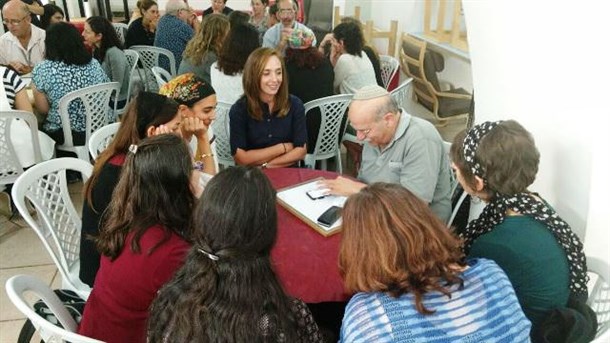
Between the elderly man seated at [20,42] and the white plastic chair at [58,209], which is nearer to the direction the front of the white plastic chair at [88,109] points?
the elderly man seated

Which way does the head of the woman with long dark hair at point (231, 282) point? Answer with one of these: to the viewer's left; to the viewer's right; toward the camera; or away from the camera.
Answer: away from the camera

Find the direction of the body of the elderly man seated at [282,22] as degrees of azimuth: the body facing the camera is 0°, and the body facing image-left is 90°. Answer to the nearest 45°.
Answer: approximately 0°

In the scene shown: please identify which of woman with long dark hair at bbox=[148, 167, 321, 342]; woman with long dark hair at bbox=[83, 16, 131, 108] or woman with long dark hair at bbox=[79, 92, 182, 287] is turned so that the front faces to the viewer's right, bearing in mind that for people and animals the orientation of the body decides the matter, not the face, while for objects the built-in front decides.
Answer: woman with long dark hair at bbox=[79, 92, 182, 287]

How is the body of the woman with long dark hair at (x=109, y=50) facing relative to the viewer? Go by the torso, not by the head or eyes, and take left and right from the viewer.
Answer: facing to the left of the viewer

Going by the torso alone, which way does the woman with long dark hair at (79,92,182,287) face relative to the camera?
to the viewer's right

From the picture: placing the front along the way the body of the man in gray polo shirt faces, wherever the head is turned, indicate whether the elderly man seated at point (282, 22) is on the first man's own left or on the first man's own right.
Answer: on the first man's own right

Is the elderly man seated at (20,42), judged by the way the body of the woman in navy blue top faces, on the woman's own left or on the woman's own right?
on the woman's own right

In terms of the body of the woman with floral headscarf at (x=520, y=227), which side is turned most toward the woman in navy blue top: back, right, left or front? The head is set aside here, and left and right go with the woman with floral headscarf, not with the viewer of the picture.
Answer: front

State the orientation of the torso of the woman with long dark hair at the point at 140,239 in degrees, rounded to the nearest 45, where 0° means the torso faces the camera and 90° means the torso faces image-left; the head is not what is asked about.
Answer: approximately 225°

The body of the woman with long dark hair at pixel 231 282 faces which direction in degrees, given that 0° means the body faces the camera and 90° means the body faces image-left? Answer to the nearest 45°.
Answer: approximately 180°

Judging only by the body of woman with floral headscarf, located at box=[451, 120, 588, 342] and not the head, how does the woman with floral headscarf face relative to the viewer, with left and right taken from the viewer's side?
facing away from the viewer and to the left of the viewer
